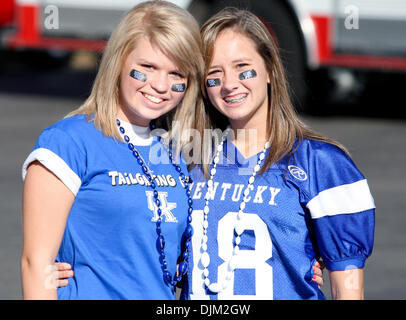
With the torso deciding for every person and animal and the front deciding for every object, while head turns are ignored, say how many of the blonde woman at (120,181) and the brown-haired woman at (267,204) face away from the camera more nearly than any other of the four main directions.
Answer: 0

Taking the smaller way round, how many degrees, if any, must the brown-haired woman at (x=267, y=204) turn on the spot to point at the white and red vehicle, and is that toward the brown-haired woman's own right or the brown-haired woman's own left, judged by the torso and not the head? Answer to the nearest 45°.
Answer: approximately 135° to the brown-haired woman's own right

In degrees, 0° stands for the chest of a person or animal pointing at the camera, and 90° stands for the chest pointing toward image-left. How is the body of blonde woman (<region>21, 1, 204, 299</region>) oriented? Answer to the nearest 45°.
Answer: approximately 315°

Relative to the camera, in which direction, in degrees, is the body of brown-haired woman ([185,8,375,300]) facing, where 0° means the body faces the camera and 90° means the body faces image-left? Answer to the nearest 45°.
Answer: approximately 45°

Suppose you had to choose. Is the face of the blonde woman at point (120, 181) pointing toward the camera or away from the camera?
toward the camera
